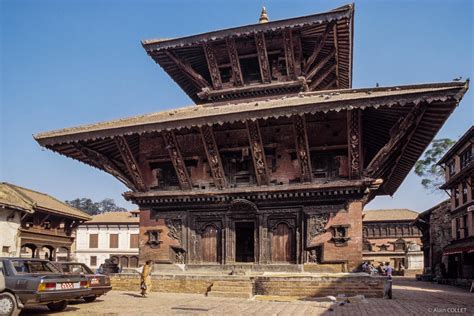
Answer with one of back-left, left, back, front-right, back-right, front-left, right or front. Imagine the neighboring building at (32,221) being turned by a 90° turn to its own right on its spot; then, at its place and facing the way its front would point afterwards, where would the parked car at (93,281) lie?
front-left

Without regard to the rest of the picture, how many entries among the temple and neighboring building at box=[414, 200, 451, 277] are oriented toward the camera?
1

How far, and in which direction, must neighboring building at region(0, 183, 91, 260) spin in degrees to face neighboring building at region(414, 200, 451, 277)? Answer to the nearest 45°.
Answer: approximately 45° to its left

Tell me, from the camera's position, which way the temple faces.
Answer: facing the viewer

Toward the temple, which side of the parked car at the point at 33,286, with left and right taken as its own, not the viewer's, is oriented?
right

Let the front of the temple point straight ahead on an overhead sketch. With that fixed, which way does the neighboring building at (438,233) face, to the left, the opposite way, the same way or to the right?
to the right

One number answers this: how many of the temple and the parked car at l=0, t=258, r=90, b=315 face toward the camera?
1

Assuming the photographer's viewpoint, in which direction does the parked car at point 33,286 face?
facing away from the viewer and to the left of the viewer

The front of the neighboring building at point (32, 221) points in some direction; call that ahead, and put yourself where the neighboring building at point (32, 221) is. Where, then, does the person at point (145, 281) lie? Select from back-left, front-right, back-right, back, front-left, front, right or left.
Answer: front-right

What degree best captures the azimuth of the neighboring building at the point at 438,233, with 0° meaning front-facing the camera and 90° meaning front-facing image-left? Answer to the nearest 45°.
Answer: approximately 90°

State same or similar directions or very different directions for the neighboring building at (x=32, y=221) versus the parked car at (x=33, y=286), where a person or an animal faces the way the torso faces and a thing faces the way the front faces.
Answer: very different directions

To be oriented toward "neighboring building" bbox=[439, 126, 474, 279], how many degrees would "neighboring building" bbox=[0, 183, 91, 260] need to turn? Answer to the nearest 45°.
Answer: approximately 45° to its left
